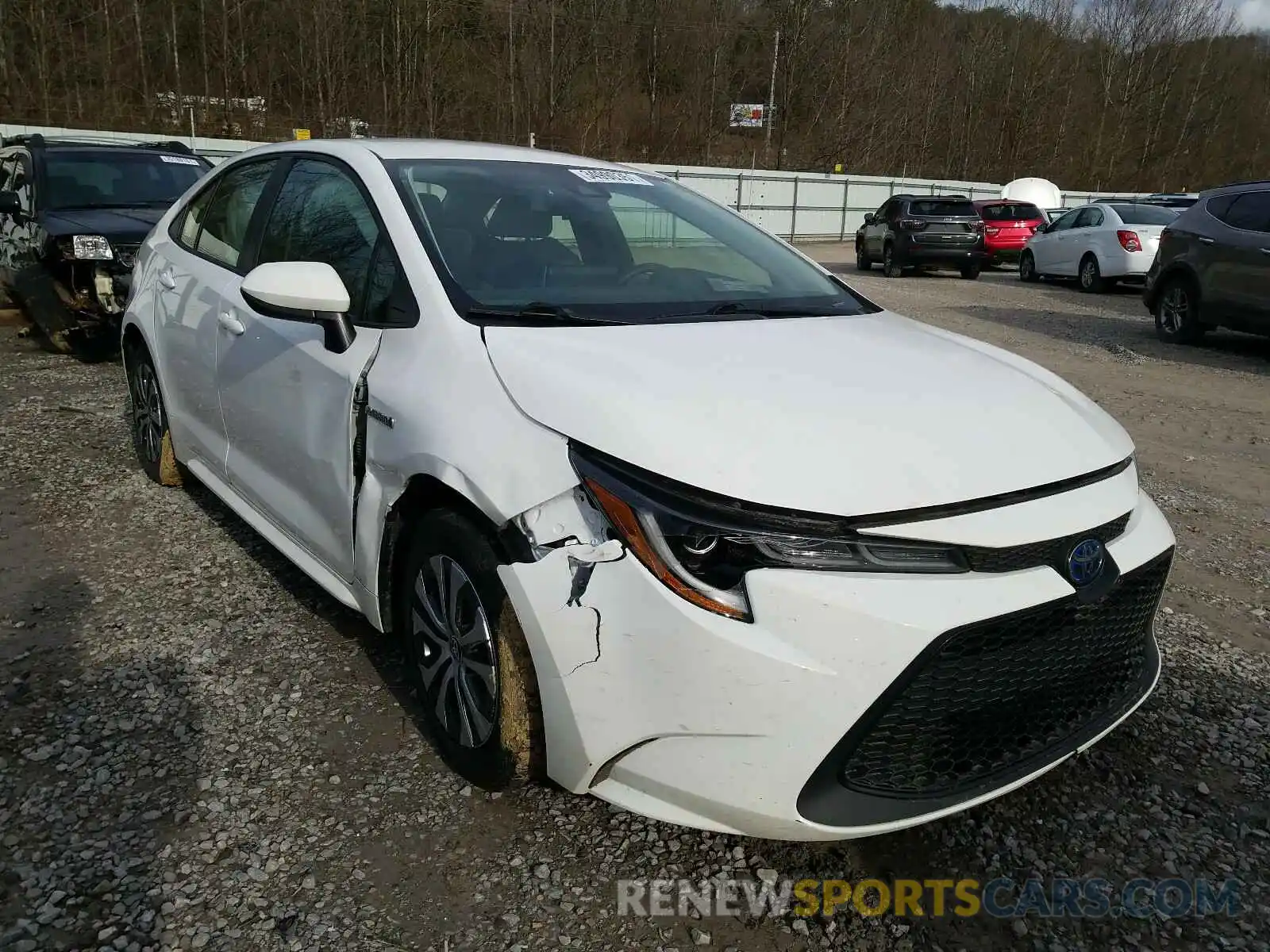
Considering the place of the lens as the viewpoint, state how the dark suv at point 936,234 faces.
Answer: facing away from the viewer and to the left of the viewer

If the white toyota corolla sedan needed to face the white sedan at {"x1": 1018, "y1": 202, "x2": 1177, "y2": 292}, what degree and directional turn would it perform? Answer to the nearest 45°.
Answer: approximately 90° to its left

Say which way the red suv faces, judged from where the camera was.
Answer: facing away from the viewer and to the left of the viewer

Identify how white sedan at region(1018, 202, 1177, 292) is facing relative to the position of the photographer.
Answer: facing away from the viewer and to the left of the viewer

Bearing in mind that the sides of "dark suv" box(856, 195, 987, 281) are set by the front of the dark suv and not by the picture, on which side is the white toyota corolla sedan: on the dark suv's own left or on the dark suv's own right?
on the dark suv's own left

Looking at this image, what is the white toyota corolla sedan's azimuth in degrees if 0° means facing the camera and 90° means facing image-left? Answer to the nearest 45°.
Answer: approximately 315°

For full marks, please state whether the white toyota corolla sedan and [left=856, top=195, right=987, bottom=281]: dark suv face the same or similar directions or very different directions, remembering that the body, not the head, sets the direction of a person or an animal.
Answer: very different directions
